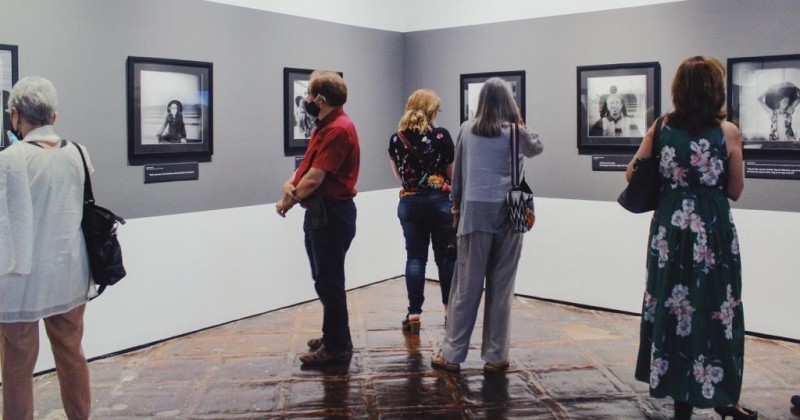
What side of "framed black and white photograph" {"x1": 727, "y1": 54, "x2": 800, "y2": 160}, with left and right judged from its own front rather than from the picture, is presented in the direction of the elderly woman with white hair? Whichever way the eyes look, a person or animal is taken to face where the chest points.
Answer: front

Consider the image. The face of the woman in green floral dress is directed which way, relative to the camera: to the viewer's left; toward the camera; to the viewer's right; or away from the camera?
away from the camera

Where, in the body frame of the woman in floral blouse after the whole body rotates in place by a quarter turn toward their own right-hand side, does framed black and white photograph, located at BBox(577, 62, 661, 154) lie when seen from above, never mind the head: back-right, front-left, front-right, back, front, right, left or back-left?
front-left

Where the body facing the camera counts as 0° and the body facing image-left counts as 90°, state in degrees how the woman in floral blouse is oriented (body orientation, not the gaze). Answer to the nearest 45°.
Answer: approximately 180°

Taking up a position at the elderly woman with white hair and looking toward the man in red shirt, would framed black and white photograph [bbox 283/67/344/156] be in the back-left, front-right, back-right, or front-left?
front-left

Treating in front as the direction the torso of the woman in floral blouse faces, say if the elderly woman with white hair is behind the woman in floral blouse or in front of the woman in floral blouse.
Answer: behind

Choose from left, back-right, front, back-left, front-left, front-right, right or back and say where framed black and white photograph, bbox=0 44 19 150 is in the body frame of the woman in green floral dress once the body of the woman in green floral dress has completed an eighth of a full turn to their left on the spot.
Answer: front-left

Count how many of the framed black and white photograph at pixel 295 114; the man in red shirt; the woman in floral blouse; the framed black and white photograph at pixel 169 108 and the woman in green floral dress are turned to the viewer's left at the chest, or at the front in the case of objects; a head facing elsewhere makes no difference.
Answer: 1

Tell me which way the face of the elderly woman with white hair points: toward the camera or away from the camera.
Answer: away from the camera

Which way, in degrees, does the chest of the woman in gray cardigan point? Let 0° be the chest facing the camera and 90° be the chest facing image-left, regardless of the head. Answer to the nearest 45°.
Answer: approximately 180°

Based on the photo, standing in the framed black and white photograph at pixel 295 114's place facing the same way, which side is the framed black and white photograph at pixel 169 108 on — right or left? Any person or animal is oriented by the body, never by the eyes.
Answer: on its right

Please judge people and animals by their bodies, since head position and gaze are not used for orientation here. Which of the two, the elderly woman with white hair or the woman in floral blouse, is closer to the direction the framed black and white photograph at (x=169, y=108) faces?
the woman in floral blouse

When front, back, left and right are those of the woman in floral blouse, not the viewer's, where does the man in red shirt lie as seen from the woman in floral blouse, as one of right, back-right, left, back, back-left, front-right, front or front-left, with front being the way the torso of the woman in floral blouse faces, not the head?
back-left

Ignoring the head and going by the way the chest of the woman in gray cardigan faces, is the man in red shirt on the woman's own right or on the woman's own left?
on the woman's own left

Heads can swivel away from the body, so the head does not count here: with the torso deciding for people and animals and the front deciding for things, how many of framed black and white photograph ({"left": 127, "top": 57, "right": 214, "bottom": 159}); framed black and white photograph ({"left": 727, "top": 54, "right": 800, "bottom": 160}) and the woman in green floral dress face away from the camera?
1

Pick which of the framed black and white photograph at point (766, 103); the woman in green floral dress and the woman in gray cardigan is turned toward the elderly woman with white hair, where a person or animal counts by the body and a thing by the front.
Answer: the framed black and white photograph

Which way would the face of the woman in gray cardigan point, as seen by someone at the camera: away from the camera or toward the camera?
away from the camera

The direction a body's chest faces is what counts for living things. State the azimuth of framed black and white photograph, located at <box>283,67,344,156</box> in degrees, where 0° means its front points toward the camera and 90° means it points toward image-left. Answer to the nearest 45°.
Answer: approximately 315°

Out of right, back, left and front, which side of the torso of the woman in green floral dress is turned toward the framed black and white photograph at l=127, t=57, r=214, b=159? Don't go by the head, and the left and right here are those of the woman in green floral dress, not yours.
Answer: left

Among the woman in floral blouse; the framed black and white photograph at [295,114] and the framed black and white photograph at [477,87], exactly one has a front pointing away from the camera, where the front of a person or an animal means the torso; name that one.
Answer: the woman in floral blouse
